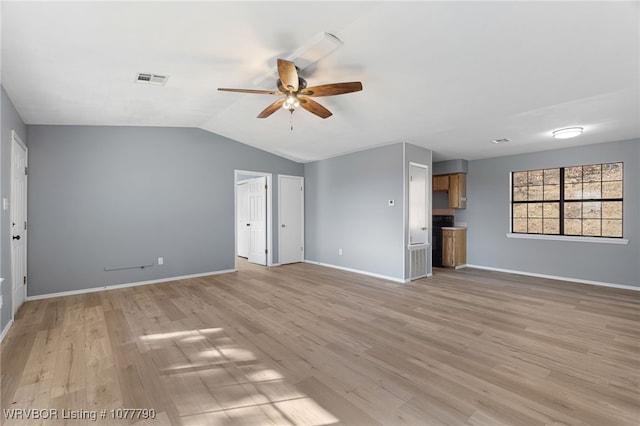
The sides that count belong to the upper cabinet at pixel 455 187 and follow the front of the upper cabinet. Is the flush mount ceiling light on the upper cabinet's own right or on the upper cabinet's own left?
on the upper cabinet's own left

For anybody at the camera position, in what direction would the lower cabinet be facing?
facing the viewer and to the left of the viewer

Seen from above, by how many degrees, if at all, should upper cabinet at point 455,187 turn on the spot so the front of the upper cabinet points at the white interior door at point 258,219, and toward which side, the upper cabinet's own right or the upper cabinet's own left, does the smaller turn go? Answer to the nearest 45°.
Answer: approximately 45° to the upper cabinet's own right

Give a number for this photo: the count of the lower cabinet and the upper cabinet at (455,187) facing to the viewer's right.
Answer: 0

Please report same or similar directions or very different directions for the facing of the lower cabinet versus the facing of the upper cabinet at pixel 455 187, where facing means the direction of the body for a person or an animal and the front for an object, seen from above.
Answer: same or similar directions

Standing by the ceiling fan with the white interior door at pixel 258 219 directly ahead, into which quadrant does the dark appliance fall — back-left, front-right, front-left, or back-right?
front-right

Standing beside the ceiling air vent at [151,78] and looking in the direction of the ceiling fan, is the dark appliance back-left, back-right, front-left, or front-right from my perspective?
front-left

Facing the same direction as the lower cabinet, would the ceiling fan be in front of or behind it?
in front

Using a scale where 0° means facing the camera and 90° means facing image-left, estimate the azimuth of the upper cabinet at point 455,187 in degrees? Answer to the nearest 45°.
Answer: approximately 45°

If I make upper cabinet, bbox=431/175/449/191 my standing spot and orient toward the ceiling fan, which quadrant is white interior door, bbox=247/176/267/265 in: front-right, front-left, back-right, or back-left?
front-right

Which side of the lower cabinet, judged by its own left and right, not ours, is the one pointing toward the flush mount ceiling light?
left
